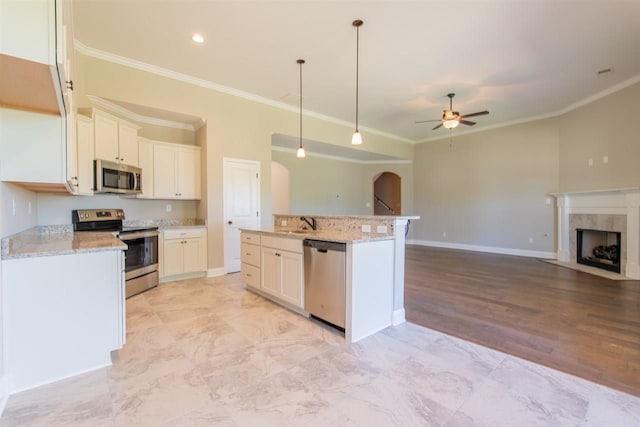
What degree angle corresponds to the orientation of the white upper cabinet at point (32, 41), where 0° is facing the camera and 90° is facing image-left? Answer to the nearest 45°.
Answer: approximately 270°

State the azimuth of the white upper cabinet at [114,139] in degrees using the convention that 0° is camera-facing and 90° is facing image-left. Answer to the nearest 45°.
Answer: approximately 315°

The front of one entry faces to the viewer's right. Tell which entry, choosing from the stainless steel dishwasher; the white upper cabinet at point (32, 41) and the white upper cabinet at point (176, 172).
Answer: the white upper cabinet at point (32, 41)

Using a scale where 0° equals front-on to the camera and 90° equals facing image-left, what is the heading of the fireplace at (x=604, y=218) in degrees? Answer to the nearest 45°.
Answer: approximately 45°

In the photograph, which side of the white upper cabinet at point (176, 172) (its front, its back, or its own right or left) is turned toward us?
front

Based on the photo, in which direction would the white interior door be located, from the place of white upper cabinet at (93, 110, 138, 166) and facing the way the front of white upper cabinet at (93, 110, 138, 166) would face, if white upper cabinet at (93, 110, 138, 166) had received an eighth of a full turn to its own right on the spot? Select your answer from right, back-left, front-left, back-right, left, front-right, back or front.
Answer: left

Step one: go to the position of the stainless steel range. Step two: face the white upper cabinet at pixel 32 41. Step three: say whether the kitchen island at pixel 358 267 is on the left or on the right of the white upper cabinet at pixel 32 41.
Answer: left

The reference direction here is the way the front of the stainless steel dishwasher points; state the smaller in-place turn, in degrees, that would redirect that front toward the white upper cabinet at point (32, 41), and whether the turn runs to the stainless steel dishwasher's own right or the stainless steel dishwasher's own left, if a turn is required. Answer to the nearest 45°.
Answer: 0° — it already faces it

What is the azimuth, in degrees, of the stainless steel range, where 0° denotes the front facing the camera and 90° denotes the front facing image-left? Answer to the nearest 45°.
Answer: approximately 315°

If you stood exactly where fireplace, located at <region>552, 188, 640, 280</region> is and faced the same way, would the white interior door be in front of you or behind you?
in front

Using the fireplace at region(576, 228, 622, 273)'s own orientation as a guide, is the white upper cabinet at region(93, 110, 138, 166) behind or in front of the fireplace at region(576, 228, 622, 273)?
in front

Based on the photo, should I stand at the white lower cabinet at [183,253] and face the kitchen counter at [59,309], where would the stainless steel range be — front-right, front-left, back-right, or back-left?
front-right

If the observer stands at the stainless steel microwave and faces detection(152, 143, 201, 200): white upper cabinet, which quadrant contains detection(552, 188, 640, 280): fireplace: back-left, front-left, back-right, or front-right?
front-right

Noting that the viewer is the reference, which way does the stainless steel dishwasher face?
facing the viewer and to the left of the viewer

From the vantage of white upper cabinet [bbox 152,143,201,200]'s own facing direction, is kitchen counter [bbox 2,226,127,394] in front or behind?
in front

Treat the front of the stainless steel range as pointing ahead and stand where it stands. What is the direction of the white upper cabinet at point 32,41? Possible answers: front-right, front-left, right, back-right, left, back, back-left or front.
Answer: front-right
